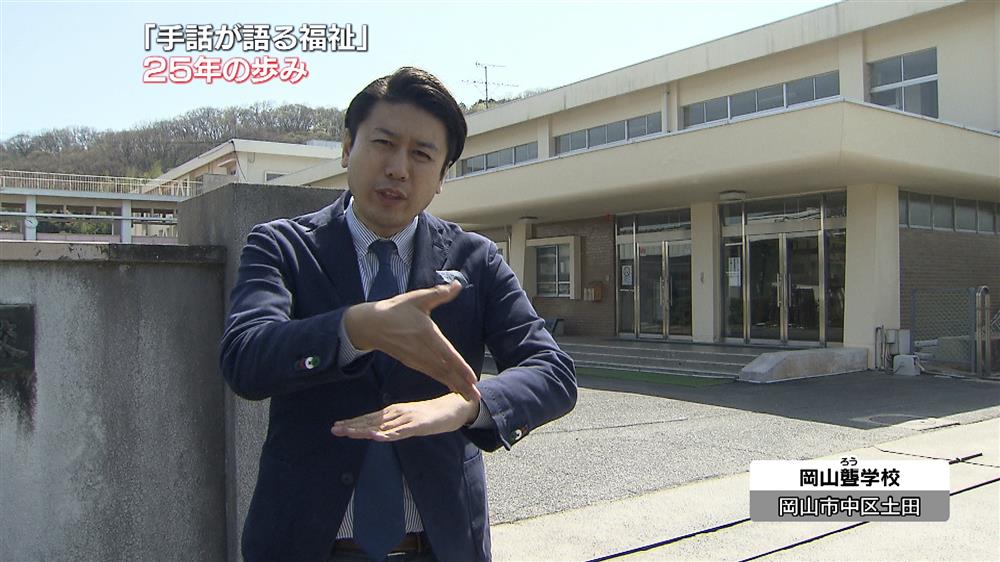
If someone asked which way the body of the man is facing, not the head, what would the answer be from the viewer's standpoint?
toward the camera

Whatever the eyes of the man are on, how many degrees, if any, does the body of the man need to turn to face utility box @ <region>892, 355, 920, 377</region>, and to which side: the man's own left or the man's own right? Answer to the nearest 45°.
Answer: approximately 135° to the man's own left

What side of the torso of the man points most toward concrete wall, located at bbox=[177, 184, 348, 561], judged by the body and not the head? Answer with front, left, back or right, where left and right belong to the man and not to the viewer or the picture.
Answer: back

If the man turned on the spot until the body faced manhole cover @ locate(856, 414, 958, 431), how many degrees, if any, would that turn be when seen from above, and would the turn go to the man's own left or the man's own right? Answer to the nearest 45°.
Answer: approximately 135° to the man's own left

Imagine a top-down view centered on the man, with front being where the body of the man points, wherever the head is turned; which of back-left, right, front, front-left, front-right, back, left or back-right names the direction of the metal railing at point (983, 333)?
back-left

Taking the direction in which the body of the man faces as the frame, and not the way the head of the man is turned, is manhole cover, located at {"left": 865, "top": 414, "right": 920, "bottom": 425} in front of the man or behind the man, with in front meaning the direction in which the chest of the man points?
behind

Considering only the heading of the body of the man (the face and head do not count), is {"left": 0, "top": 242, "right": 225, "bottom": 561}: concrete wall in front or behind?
behind

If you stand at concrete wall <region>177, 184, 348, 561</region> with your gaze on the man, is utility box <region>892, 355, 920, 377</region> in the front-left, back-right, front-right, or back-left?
back-left
